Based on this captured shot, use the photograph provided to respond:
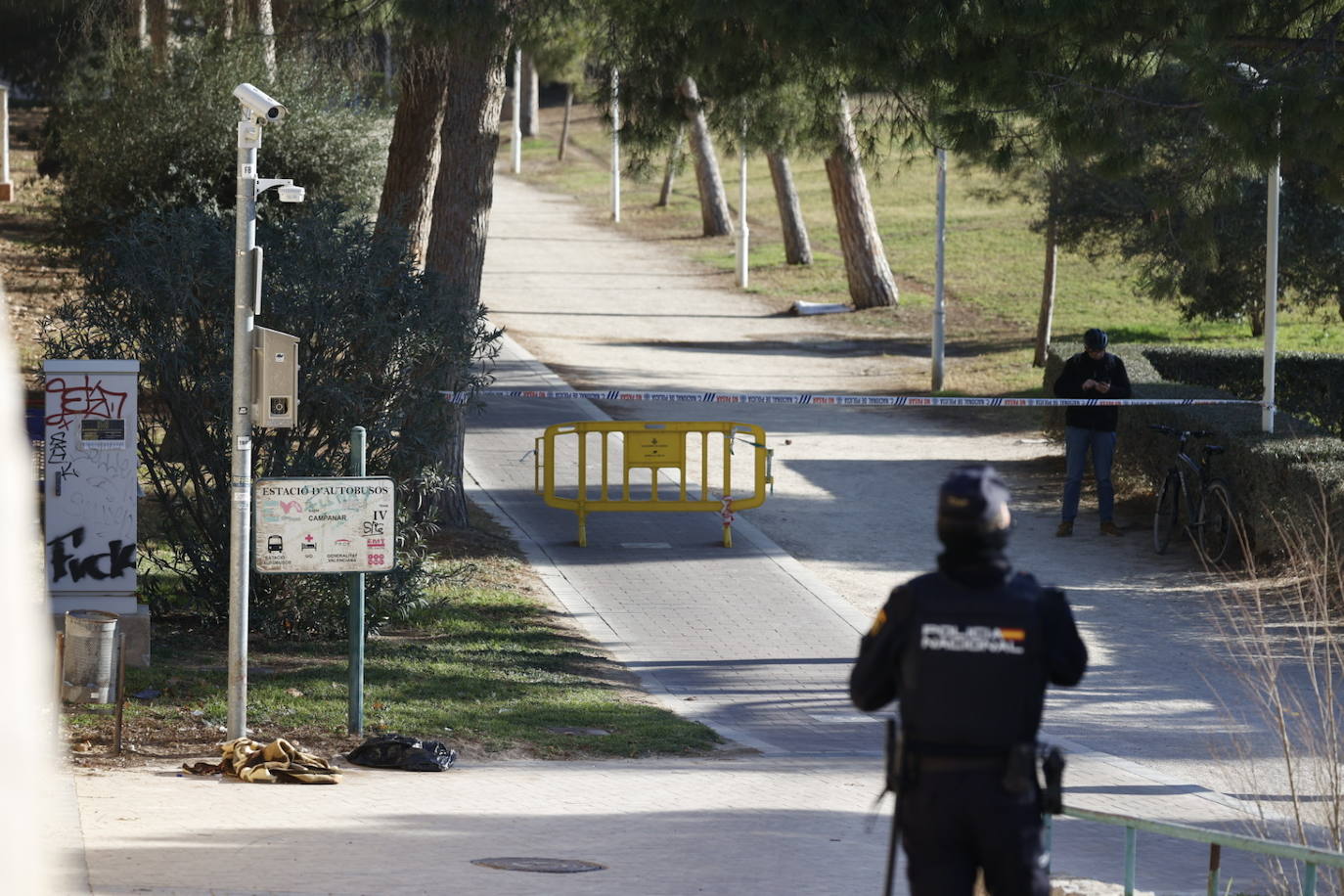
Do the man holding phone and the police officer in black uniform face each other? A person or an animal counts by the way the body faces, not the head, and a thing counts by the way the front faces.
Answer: yes

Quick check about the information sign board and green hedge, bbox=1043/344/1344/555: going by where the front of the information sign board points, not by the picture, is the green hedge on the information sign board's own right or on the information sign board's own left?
on the information sign board's own left

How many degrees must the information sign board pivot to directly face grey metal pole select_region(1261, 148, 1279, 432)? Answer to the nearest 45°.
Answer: approximately 135° to its left

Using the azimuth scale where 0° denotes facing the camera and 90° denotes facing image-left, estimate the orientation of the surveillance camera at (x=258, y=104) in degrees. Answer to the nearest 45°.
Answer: approximately 315°

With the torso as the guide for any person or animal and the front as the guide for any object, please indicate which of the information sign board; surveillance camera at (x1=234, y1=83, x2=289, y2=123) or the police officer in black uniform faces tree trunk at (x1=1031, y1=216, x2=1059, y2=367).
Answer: the police officer in black uniform

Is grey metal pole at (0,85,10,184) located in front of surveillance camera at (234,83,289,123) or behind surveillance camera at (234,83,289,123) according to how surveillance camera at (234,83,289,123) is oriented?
behind

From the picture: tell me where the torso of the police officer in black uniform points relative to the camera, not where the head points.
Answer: away from the camera

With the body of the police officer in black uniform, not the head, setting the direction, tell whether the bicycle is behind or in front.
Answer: in front

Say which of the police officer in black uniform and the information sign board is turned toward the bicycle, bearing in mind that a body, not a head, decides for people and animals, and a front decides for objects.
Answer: the police officer in black uniform

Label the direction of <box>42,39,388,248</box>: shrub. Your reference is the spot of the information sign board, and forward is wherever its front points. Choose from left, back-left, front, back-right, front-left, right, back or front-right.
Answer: back

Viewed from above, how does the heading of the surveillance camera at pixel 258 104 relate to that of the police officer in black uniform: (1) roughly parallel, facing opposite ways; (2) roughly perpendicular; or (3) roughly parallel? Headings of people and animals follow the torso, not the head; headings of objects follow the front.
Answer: roughly perpendicular

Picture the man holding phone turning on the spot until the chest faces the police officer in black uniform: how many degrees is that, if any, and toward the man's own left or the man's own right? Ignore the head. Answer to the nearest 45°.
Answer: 0° — they already face them

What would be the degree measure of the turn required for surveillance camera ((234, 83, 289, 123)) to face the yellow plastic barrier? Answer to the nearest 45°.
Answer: approximately 90° to its left

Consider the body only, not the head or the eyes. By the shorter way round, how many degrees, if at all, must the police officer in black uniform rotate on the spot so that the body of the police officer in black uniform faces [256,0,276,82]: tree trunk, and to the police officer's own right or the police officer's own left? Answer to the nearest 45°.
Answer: approximately 45° to the police officer's own left

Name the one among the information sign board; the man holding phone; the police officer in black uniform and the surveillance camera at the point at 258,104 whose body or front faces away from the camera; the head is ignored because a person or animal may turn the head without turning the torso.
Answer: the police officer in black uniform

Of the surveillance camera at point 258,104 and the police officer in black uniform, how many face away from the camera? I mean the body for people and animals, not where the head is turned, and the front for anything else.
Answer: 1
